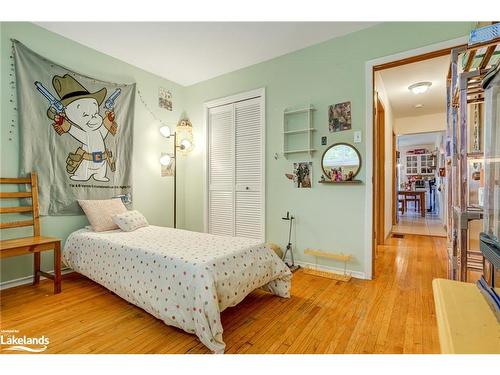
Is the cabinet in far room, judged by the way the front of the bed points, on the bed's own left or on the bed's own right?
on the bed's own left

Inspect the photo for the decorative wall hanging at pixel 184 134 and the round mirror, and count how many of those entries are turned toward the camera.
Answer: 2

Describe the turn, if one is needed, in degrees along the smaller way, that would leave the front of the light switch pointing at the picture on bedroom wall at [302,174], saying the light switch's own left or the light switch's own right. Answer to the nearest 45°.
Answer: approximately 90° to the light switch's own right

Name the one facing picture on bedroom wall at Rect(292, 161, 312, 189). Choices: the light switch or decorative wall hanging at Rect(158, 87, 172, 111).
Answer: the decorative wall hanging

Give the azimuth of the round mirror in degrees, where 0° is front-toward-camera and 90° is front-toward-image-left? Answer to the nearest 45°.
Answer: approximately 0°

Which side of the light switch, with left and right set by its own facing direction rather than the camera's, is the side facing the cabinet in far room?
back

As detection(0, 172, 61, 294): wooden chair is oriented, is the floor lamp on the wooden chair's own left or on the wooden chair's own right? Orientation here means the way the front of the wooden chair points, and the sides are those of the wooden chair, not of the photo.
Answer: on the wooden chair's own left

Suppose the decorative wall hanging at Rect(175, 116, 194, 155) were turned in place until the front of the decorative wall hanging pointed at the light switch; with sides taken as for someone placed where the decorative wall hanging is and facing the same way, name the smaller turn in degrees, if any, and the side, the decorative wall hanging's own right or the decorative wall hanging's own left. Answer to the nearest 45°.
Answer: approximately 45° to the decorative wall hanging's own left

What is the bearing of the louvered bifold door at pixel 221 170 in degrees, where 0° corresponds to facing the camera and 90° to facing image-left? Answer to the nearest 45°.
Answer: approximately 45°

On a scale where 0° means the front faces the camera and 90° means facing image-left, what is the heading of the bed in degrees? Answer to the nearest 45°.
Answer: approximately 315°

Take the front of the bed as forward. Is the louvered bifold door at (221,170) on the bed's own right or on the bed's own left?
on the bed's own left

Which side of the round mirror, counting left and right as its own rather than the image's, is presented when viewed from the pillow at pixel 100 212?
right

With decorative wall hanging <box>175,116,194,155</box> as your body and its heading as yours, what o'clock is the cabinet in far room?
The cabinet in far room is roughly at 8 o'clock from the decorative wall hanging.

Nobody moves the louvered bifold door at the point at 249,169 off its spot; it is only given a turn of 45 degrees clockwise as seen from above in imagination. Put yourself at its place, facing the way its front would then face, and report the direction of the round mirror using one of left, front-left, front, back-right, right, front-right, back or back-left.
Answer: back-left

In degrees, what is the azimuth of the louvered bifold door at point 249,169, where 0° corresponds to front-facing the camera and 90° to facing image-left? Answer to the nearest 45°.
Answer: approximately 45°

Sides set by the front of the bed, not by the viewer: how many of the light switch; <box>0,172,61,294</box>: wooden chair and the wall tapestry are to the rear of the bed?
2
